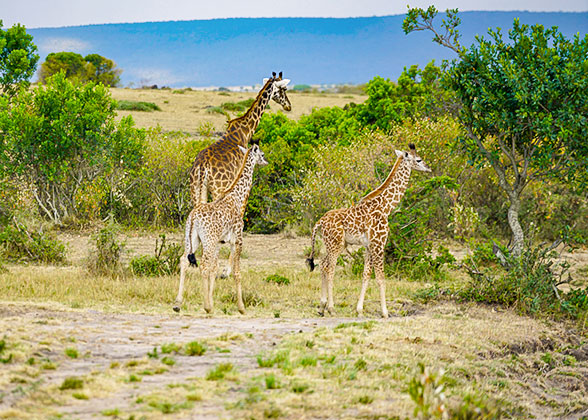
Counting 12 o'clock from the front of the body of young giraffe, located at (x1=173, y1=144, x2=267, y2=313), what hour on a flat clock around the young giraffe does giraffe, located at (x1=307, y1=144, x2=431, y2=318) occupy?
The giraffe is roughly at 1 o'clock from the young giraffe.

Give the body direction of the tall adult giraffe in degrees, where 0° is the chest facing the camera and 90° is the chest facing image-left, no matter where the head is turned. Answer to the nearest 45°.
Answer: approximately 225°

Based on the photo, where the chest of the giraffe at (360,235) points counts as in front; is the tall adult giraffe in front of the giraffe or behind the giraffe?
behind

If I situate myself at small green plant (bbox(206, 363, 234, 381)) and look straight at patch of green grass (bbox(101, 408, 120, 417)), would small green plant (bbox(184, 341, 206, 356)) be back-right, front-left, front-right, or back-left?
back-right

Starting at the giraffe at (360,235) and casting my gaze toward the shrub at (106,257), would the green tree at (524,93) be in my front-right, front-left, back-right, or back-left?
back-right

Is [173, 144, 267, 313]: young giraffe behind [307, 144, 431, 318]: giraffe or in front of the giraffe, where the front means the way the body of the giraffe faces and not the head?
behind

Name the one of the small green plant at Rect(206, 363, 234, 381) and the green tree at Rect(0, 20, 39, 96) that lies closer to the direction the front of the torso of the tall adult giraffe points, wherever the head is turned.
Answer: the green tree

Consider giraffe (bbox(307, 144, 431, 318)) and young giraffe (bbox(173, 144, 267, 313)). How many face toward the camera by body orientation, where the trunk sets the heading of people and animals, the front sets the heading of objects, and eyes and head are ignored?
0

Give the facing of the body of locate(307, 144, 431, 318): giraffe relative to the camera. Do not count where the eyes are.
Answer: to the viewer's right

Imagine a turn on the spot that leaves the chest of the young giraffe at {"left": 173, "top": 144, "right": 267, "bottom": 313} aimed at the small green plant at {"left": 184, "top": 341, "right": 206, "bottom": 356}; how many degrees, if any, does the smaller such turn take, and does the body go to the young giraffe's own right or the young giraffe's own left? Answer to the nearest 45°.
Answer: approximately 135° to the young giraffe's own right

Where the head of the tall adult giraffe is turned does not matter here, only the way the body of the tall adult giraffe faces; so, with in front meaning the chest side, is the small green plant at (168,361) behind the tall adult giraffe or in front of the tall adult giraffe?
behind

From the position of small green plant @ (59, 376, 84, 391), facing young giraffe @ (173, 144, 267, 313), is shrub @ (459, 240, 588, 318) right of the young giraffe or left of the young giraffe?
right

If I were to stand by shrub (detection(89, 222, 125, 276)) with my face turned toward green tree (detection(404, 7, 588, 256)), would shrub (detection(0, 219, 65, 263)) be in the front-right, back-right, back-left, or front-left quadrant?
back-left
